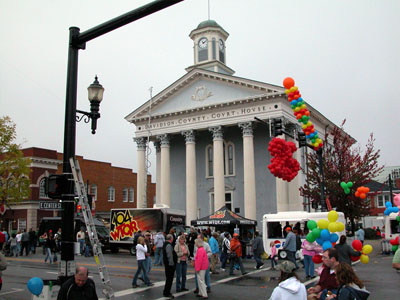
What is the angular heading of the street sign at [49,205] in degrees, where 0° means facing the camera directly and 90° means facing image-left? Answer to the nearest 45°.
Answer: approximately 0°

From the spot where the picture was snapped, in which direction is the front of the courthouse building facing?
facing the viewer and to the left of the viewer

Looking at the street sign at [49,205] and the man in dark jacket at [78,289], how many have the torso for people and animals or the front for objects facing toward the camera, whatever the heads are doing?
2

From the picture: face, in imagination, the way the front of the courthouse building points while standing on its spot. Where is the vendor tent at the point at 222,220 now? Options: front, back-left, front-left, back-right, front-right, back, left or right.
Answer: front-left

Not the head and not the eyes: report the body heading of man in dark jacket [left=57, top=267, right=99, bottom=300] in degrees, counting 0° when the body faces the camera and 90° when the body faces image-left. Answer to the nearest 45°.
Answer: approximately 0°

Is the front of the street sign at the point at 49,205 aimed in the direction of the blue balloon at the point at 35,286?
yes

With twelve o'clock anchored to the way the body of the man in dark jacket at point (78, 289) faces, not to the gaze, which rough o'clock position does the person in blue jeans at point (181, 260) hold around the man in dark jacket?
The person in blue jeans is roughly at 7 o'clock from the man in dark jacket.

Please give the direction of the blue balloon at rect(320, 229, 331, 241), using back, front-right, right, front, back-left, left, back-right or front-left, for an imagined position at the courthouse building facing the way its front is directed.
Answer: front-left

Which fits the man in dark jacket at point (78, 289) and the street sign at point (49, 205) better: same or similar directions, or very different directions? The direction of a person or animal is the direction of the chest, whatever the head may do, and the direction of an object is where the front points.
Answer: same or similar directions
